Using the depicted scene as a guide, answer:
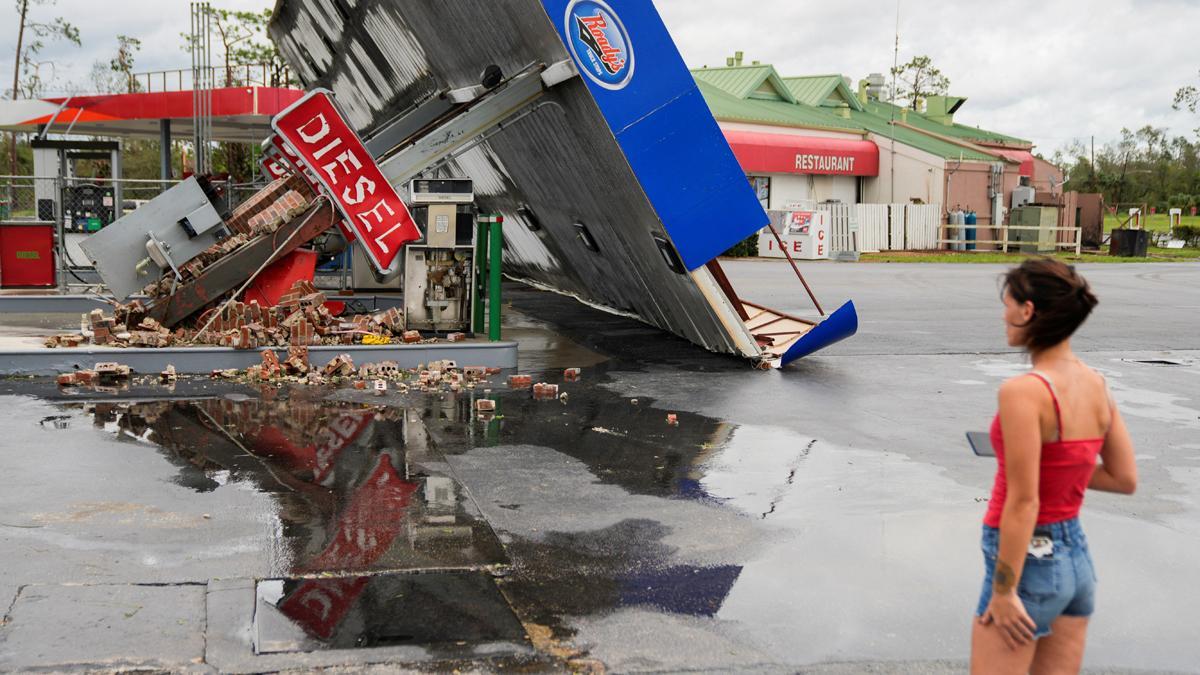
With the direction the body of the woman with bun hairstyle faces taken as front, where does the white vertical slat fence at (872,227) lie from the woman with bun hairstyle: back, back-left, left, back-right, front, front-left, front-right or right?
front-right

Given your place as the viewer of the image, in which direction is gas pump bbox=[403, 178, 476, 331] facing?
facing the viewer

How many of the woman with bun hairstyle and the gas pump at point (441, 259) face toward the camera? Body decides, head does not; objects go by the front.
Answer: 1

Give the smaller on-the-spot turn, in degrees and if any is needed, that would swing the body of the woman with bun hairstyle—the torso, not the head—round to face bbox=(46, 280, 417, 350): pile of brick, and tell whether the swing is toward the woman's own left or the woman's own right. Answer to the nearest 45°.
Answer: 0° — they already face it

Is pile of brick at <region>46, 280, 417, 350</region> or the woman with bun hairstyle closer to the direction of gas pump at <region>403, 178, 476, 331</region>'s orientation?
the woman with bun hairstyle

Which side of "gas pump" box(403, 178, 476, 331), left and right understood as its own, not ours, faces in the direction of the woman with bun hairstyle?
front

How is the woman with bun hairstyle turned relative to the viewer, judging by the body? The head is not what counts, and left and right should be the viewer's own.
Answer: facing away from the viewer and to the left of the viewer

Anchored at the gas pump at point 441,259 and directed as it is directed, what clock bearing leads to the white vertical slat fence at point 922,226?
The white vertical slat fence is roughly at 7 o'clock from the gas pump.

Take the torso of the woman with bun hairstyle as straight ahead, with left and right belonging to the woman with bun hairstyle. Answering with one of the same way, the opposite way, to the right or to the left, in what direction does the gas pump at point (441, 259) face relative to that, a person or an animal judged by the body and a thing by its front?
the opposite way

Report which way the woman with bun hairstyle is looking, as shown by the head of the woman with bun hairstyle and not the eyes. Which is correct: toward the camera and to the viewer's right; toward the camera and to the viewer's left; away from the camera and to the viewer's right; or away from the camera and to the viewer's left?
away from the camera and to the viewer's left

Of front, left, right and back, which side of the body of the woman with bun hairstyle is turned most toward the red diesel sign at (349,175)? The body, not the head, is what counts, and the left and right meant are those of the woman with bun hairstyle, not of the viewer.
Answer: front

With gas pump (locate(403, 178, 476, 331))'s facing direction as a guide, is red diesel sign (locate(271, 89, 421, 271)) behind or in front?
in front

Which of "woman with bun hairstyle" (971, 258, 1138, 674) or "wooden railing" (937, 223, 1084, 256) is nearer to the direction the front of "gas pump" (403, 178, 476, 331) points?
the woman with bun hairstyle
